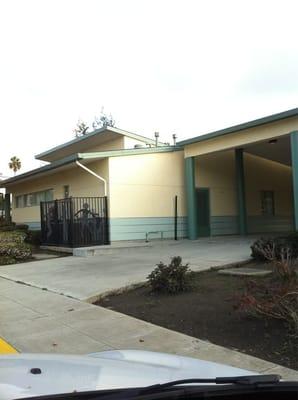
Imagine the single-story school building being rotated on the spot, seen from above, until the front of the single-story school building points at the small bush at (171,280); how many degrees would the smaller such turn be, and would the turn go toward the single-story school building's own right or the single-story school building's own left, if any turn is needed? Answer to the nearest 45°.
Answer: approximately 45° to the single-story school building's own left

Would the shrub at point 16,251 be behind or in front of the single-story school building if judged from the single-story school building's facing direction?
in front

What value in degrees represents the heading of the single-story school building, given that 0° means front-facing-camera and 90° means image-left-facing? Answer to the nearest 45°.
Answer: approximately 45°

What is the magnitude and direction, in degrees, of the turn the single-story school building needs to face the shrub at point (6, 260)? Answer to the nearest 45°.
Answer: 0° — it already faces it

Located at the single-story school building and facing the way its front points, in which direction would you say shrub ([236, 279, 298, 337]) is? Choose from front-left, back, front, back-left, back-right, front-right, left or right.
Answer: front-left

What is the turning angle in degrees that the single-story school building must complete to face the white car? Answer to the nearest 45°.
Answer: approximately 45° to its left
